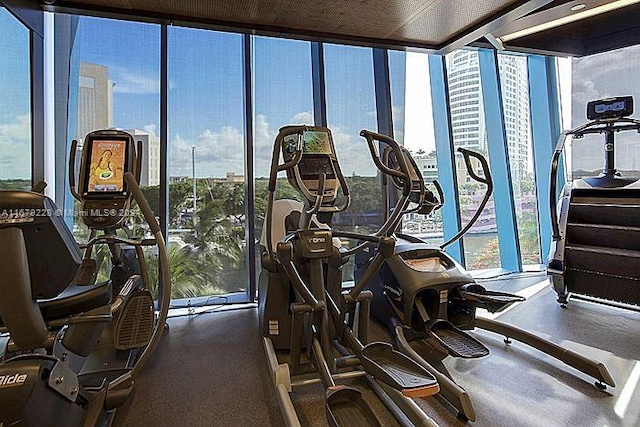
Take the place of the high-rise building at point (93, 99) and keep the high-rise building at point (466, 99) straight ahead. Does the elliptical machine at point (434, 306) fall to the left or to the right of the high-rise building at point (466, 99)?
right

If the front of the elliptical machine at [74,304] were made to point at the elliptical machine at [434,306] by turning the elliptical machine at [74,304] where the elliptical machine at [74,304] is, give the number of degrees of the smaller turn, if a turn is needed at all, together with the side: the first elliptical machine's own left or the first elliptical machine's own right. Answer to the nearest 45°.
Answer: approximately 45° to the first elliptical machine's own right

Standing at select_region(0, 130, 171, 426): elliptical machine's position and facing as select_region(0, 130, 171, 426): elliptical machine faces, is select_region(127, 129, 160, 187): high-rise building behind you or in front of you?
in front

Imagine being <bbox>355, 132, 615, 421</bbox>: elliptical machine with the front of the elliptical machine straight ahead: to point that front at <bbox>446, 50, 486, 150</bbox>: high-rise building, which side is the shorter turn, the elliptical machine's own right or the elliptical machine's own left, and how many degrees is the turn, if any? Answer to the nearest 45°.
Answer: approximately 45° to the elliptical machine's own right

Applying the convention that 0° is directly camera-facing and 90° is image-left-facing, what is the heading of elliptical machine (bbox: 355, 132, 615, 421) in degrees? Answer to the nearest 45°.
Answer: approximately 135°

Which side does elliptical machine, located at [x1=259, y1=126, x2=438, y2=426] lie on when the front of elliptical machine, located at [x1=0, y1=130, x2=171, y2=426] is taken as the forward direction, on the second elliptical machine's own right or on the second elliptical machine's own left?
on the second elliptical machine's own right

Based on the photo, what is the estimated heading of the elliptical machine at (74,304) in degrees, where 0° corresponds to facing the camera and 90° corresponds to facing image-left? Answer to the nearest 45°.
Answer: approximately 225°

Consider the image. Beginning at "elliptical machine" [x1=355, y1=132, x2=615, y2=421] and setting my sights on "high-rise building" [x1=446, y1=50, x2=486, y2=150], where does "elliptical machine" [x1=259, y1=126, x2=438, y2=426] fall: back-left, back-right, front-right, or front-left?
back-left

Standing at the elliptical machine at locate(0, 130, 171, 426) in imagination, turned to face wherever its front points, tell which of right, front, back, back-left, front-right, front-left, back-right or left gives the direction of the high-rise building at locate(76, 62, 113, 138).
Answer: front-left

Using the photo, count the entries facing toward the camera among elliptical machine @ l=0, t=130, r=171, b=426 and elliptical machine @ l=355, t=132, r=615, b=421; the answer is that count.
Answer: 0

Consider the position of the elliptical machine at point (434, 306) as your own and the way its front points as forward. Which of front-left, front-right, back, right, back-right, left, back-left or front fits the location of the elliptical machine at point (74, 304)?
left

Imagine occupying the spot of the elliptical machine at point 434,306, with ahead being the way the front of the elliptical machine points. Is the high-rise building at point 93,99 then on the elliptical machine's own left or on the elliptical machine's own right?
on the elliptical machine's own left
